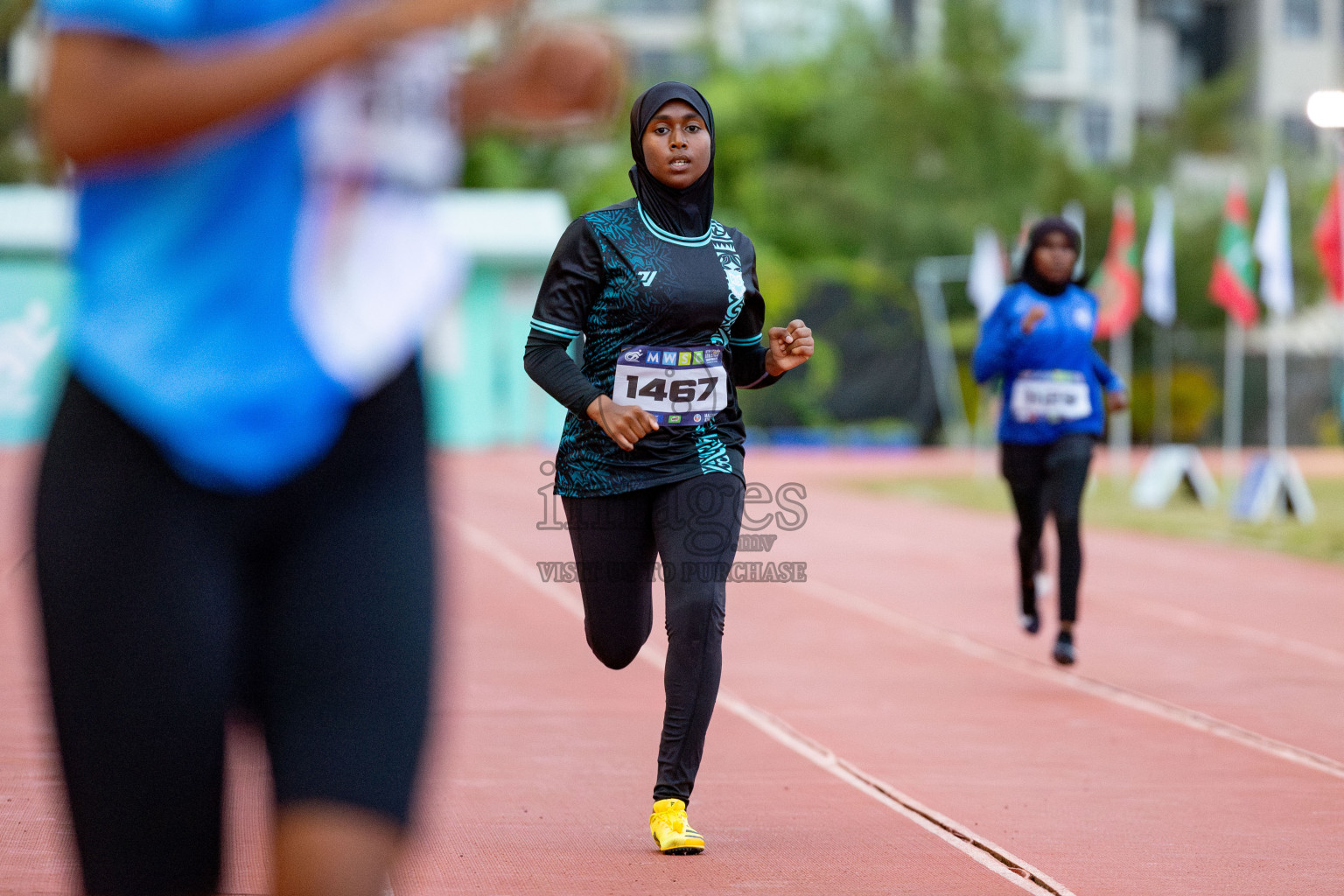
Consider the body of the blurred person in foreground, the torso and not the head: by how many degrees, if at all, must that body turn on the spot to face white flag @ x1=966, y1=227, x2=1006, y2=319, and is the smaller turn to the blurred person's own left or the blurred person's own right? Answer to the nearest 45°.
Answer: approximately 135° to the blurred person's own left

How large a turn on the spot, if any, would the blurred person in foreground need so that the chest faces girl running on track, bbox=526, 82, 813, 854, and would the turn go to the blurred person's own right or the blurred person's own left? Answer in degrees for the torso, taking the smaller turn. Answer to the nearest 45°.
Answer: approximately 135° to the blurred person's own left

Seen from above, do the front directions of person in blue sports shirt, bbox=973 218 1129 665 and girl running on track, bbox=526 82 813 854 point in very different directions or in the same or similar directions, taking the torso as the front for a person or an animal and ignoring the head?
same or similar directions

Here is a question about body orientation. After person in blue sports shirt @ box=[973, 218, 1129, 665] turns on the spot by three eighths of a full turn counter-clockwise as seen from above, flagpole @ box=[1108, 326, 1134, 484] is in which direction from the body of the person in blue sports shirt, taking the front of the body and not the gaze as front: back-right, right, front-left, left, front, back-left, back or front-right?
front-left

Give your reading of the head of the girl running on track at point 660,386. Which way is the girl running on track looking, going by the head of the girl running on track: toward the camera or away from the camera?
toward the camera

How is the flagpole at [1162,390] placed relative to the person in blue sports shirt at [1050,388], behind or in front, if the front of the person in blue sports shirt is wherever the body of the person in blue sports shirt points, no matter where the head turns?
behind

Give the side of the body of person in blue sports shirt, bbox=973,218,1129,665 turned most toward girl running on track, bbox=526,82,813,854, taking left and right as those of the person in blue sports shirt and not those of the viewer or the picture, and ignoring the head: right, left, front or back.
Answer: front

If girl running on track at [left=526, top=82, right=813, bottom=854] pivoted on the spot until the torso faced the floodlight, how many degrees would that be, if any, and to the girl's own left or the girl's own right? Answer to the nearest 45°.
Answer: approximately 135° to the girl's own left

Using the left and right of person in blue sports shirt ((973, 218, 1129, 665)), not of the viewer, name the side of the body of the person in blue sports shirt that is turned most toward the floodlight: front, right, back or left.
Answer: back

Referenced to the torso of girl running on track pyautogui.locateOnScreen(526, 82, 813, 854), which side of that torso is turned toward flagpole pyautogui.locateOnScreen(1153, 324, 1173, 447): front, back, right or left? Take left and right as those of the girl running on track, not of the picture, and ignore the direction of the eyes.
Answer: back

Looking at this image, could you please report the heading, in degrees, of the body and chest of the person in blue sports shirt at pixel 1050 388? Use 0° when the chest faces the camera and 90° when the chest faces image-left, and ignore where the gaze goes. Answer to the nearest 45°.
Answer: approximately 0°

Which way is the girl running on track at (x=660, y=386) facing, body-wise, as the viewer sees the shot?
toward the camera

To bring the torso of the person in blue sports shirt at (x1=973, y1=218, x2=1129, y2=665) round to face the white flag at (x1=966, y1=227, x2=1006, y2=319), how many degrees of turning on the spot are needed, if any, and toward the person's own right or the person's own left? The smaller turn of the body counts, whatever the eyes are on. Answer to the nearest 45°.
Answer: approximately 180°
